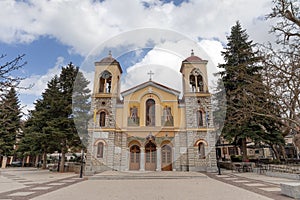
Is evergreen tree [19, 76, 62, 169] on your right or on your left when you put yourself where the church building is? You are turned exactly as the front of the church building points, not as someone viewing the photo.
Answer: on your right

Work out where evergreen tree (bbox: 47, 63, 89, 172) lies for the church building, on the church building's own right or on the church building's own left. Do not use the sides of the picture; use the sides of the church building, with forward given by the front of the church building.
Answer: on the church building's own right

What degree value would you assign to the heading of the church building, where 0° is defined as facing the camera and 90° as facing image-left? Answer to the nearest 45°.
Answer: approximately 0°
